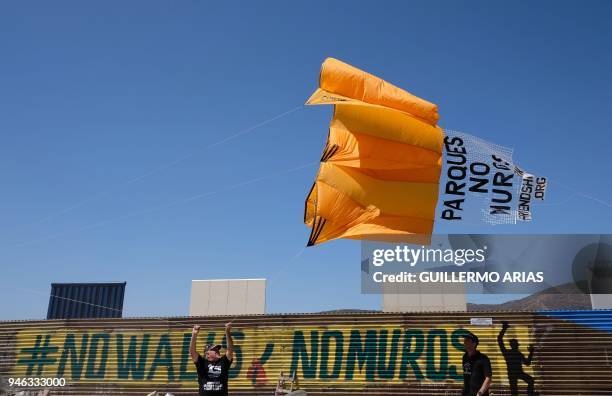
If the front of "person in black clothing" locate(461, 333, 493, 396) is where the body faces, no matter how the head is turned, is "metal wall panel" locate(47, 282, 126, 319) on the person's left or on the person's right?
on the person's right

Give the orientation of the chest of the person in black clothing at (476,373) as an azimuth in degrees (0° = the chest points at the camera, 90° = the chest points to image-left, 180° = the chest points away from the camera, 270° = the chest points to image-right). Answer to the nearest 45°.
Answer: approximately 45°

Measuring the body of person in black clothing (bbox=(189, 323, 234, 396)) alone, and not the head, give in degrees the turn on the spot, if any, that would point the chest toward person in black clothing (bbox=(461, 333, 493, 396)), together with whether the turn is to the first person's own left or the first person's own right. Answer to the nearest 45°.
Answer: approximately 90° to the first person's own left

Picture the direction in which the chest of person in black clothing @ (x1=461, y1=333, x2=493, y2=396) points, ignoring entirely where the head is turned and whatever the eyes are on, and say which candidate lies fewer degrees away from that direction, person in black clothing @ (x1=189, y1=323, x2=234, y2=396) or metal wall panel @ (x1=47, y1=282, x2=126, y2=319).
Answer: the person in black clothing

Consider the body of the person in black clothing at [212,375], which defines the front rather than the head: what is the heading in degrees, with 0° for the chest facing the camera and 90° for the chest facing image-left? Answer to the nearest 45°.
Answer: approximately 0°

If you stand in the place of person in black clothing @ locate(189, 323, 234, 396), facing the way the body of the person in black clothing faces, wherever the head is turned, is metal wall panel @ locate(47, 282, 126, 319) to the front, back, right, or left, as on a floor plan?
back

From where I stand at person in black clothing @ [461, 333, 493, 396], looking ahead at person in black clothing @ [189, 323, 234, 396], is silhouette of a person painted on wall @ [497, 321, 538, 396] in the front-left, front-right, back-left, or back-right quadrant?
back-right
